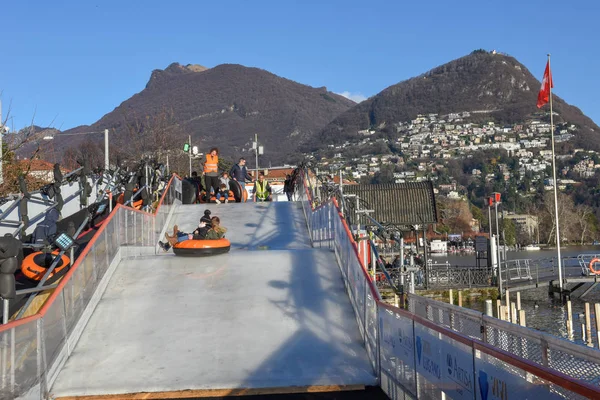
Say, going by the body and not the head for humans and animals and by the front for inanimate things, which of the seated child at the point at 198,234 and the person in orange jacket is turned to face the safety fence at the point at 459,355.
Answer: the person in orange jacket

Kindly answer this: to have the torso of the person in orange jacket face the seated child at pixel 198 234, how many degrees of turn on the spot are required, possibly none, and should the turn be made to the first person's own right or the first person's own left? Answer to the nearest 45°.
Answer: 0° — they already face them

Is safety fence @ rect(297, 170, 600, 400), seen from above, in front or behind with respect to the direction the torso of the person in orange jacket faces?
in front

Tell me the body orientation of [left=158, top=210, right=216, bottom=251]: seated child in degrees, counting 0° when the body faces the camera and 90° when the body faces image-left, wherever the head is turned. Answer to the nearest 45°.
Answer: approximately 90°

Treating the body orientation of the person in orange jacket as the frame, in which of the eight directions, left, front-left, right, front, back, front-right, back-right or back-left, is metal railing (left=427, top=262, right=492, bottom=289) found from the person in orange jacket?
back-left

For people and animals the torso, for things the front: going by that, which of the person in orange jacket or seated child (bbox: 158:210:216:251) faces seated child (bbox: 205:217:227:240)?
the person in orange jacket

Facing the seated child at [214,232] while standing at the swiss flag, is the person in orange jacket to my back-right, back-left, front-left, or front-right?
front-right

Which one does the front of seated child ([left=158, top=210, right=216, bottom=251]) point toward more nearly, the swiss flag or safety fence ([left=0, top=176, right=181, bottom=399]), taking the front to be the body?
the safety fence

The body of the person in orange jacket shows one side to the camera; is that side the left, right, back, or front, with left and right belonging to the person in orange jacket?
front

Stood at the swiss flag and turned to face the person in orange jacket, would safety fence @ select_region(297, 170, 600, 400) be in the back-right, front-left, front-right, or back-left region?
front-left

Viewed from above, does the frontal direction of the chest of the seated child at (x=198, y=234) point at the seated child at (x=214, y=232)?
no

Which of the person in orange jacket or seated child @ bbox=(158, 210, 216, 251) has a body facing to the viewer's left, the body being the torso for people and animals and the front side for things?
the seated child

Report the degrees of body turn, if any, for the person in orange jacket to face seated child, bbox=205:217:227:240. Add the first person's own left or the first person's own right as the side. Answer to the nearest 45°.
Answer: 0° — they already face them
